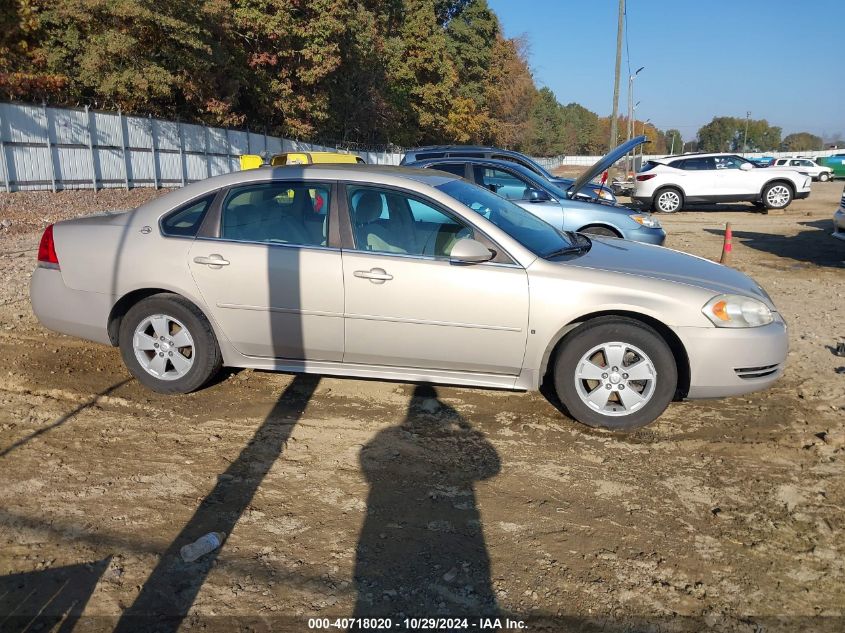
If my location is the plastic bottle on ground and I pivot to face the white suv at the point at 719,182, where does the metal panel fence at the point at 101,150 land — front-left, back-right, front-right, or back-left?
front-left

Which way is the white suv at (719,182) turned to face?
to the viewer's right

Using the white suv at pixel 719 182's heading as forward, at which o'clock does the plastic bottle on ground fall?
The plastic bottle on ground is roughly at 3 o'clock from the white suv.

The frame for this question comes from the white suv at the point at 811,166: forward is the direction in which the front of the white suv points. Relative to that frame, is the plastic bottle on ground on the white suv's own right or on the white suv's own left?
on the white suv's own right

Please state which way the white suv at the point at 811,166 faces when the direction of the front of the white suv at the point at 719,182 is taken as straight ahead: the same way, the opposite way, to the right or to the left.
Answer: the same way

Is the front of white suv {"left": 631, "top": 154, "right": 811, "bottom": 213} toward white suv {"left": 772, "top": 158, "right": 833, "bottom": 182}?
no

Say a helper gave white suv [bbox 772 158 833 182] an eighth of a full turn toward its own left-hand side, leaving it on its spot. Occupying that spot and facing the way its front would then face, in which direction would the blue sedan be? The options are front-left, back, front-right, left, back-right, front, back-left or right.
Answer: back-right

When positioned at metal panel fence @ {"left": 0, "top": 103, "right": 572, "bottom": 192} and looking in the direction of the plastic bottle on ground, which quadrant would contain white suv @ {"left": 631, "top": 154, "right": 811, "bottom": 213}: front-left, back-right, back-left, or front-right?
front-left

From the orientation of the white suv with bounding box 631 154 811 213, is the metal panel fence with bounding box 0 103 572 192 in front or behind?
behind

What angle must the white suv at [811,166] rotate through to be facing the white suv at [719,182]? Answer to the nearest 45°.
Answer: approximately 90° to its right

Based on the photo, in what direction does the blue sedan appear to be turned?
to the viewer's right

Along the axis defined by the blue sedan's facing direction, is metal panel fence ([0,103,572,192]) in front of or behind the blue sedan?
behind

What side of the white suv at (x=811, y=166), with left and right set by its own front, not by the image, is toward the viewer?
right

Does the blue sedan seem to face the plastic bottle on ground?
no
